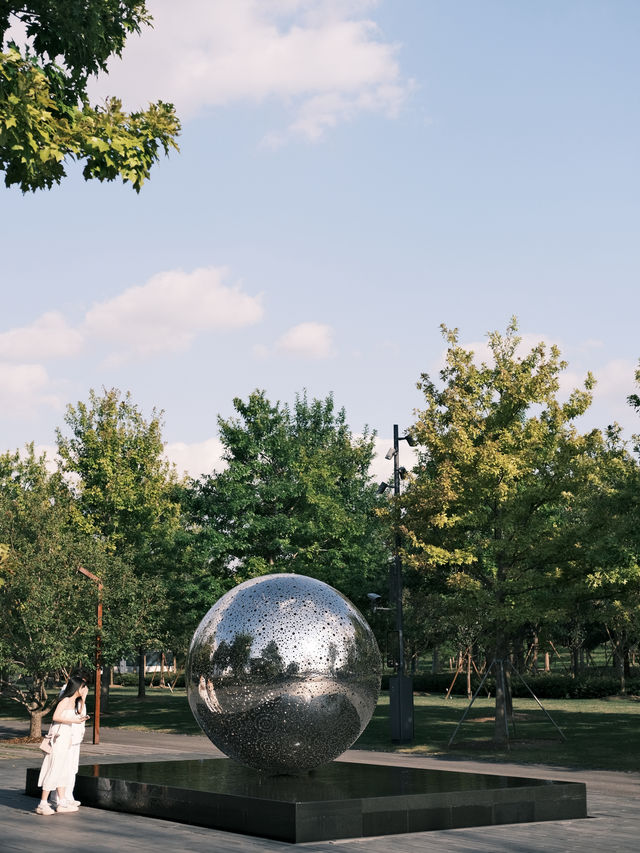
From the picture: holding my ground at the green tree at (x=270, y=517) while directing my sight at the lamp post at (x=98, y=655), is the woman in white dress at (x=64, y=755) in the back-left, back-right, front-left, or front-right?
front-left

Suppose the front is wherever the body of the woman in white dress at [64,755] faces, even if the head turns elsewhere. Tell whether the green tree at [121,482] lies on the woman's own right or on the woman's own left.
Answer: on the woman's own left

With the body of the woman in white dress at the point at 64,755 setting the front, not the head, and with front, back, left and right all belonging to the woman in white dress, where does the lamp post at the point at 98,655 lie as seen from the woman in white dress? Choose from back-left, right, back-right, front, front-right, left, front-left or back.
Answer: left

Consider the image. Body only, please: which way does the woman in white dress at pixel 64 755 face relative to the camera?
to the viewer's right

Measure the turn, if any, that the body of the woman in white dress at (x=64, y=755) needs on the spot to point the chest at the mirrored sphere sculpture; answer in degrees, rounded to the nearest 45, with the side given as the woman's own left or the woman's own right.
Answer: approximately 45° to the woman's own right

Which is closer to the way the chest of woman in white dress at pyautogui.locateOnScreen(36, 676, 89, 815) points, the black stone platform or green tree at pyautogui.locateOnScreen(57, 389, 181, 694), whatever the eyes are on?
the black stone platform

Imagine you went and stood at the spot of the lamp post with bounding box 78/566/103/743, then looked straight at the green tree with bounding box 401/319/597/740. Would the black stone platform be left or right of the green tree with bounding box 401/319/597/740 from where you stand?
right
